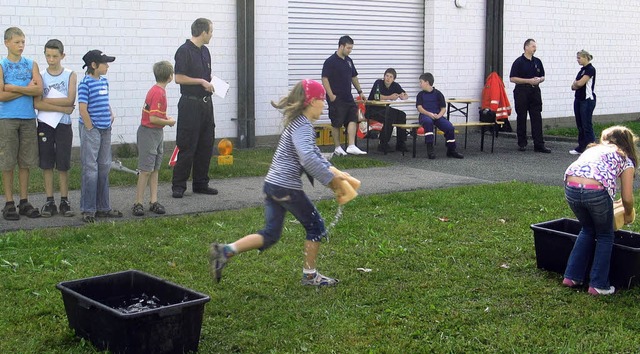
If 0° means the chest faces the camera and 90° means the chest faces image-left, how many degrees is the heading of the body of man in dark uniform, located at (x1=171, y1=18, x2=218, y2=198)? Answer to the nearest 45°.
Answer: approximately 315°

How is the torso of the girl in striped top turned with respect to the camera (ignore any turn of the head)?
to the viewer's right

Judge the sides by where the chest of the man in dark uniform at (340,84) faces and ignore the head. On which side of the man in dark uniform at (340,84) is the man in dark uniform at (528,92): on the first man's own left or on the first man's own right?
on the first man's own left

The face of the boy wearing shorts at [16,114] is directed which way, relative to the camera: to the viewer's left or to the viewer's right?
to the viewer's right

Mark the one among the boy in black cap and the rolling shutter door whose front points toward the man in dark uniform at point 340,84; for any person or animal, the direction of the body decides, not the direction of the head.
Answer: the rolling shutter door

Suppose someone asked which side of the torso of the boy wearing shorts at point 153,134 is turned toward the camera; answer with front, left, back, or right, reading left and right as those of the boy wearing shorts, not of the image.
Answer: right

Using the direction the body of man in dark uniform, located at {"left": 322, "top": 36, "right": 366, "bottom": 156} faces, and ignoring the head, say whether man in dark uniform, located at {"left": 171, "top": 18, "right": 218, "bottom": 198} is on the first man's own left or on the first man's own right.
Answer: on the first man's own right

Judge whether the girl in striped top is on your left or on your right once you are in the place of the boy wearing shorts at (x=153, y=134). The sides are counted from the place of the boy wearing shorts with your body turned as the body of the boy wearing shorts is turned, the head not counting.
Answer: on your right
